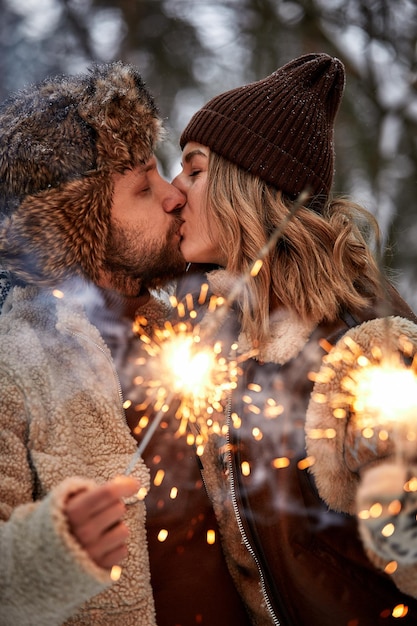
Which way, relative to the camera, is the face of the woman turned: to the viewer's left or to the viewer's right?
to the viewer's left

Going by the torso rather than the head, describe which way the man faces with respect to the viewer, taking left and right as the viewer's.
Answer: facing to the right of the viewer

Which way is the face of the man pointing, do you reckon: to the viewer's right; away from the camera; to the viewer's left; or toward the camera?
to the viewer's right
